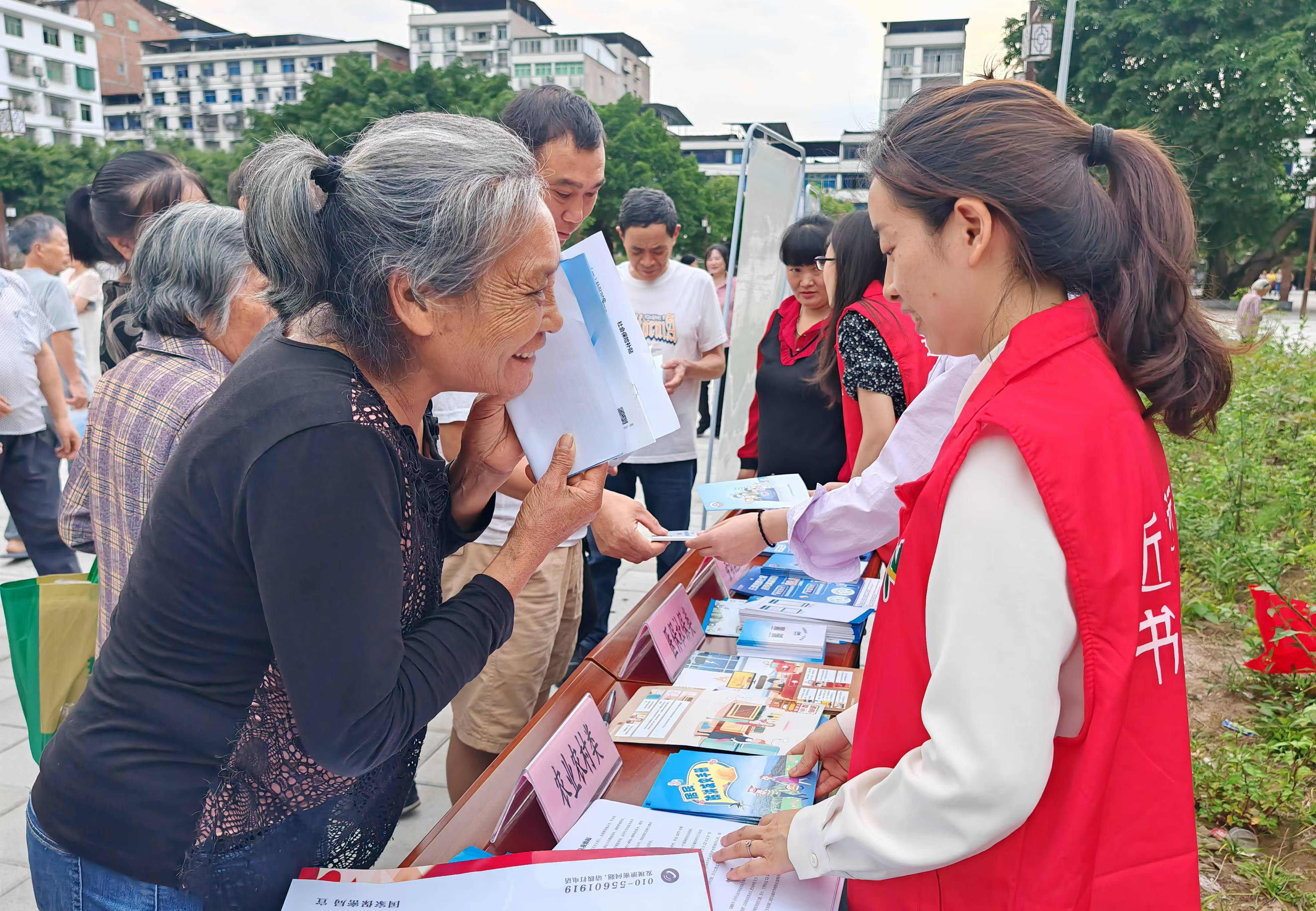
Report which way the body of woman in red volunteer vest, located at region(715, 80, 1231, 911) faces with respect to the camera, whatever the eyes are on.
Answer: to the viewer's left

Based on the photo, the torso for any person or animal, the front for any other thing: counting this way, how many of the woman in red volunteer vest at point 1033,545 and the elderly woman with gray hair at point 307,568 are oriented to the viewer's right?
1

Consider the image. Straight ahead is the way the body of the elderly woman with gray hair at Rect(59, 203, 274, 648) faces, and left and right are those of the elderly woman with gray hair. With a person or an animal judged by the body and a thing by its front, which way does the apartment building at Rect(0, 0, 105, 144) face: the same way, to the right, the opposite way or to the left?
to the right

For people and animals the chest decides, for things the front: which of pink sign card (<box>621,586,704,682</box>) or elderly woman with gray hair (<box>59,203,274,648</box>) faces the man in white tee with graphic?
the elderly woman with gray hair

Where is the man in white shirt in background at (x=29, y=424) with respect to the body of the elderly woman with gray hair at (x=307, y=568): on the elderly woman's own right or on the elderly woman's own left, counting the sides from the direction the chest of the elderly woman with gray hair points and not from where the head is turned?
on the elderly woman's own left

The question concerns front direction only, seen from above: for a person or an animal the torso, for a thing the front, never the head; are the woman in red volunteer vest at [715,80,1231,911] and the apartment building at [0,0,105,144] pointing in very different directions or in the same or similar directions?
very different directions

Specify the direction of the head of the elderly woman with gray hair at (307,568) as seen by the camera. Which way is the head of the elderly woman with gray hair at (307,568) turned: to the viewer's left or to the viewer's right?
to the viewer's right

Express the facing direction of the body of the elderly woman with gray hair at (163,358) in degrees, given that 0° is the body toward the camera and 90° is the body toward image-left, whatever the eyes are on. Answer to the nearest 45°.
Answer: approximately 225°

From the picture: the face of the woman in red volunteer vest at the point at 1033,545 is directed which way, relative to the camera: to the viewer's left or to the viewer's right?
to the viewer's left

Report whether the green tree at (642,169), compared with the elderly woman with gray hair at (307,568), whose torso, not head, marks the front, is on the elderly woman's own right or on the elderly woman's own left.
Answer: on the elderly woman's own left

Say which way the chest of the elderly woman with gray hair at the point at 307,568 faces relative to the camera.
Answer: to the viewer's right

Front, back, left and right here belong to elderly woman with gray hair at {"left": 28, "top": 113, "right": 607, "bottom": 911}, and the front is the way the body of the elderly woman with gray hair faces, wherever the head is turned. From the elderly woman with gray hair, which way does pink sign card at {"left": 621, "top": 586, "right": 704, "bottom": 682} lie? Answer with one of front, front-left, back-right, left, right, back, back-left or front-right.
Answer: front-left
